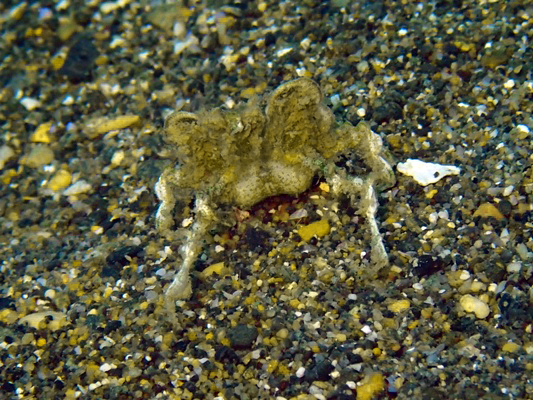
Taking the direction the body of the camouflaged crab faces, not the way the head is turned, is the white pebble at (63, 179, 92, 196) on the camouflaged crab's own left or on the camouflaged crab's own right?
on the camouflaged crab's own right

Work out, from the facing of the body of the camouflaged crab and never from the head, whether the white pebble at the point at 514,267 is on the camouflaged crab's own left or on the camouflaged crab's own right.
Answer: on the camouflaged crab's own left

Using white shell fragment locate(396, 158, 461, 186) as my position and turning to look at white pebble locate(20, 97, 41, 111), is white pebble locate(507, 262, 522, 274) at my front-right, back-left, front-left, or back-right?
back-left

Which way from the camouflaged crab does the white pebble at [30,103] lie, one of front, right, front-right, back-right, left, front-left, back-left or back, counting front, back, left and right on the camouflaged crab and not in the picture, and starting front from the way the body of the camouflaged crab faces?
back-right

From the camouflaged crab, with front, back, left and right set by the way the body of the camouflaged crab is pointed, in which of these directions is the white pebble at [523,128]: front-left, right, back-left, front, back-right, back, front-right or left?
left

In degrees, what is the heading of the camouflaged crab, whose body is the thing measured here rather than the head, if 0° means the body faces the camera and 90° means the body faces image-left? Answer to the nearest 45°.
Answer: approximately 0°

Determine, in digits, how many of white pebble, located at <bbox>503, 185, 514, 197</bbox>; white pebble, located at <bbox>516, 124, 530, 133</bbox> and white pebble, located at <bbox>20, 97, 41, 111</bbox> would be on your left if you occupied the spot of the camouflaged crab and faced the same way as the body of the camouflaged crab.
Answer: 2

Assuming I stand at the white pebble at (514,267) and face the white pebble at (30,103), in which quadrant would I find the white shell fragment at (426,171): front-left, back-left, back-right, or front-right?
front-right

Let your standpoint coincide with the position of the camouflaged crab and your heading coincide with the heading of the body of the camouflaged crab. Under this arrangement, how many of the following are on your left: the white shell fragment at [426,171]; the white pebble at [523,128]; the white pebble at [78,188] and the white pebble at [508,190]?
3

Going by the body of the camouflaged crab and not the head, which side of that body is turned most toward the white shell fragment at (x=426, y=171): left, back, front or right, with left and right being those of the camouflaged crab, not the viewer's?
left

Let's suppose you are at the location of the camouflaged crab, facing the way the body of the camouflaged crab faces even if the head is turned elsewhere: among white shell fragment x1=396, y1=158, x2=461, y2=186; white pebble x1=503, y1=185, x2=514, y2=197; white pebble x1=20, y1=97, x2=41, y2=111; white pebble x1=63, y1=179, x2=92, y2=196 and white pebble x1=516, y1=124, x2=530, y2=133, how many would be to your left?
3

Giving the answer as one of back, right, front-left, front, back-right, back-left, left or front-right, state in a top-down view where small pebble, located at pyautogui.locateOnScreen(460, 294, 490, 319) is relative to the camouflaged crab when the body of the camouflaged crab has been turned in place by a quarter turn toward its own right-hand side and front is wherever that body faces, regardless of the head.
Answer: back-left
